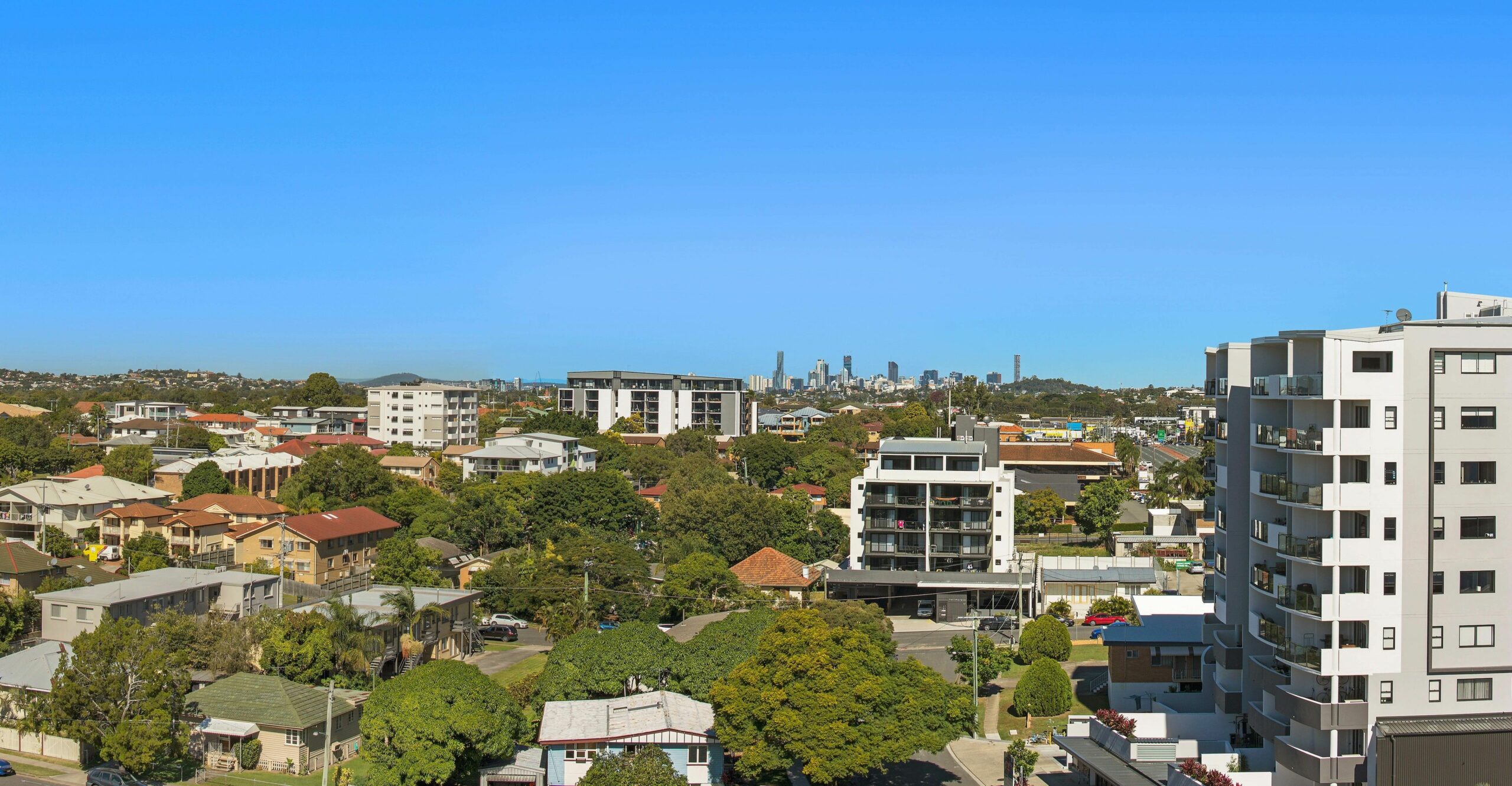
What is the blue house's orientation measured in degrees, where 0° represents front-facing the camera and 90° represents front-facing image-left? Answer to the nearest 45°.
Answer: approximately 0°

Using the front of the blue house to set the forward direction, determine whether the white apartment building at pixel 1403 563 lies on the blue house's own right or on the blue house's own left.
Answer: on the blue house's own left

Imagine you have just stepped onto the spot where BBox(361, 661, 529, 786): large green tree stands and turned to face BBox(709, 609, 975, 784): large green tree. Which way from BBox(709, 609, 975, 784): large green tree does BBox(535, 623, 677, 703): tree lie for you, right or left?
left

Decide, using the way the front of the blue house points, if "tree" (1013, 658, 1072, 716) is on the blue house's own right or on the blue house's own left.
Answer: on the blue house's own left

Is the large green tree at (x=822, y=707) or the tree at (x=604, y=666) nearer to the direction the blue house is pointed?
the large green tree

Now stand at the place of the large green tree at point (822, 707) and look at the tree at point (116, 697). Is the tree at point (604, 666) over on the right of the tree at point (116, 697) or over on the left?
right

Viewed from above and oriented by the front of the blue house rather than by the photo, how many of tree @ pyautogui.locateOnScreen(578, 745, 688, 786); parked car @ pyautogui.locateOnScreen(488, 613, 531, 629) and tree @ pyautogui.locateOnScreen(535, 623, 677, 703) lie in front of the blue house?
1

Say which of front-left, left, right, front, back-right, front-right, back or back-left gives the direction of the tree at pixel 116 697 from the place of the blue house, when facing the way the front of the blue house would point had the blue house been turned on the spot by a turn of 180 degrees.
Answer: left

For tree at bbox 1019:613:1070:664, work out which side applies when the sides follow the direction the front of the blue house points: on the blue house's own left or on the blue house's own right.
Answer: on the blue house's own left

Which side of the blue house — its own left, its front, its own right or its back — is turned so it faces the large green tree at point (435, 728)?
right

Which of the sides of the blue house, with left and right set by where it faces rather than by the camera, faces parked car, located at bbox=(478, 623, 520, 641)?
back

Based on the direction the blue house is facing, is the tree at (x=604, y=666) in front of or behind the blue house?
behind

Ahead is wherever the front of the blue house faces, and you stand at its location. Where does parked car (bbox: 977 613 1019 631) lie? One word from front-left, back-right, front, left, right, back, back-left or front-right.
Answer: back-left

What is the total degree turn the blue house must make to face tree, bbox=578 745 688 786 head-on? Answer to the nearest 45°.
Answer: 0° — it already faces it

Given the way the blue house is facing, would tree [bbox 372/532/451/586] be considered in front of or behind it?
behind

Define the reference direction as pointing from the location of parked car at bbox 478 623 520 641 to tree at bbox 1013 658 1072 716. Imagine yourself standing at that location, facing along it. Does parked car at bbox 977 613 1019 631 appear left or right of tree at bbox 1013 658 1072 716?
left
